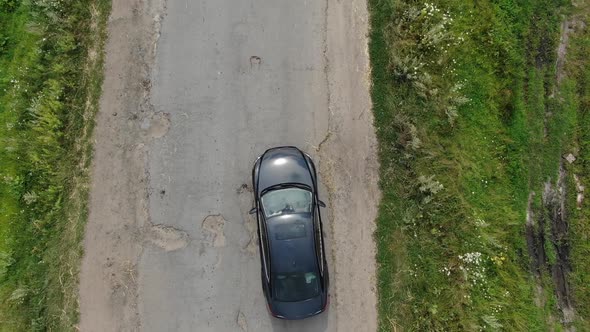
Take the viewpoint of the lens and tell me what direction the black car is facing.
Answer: facing away from the viewer
